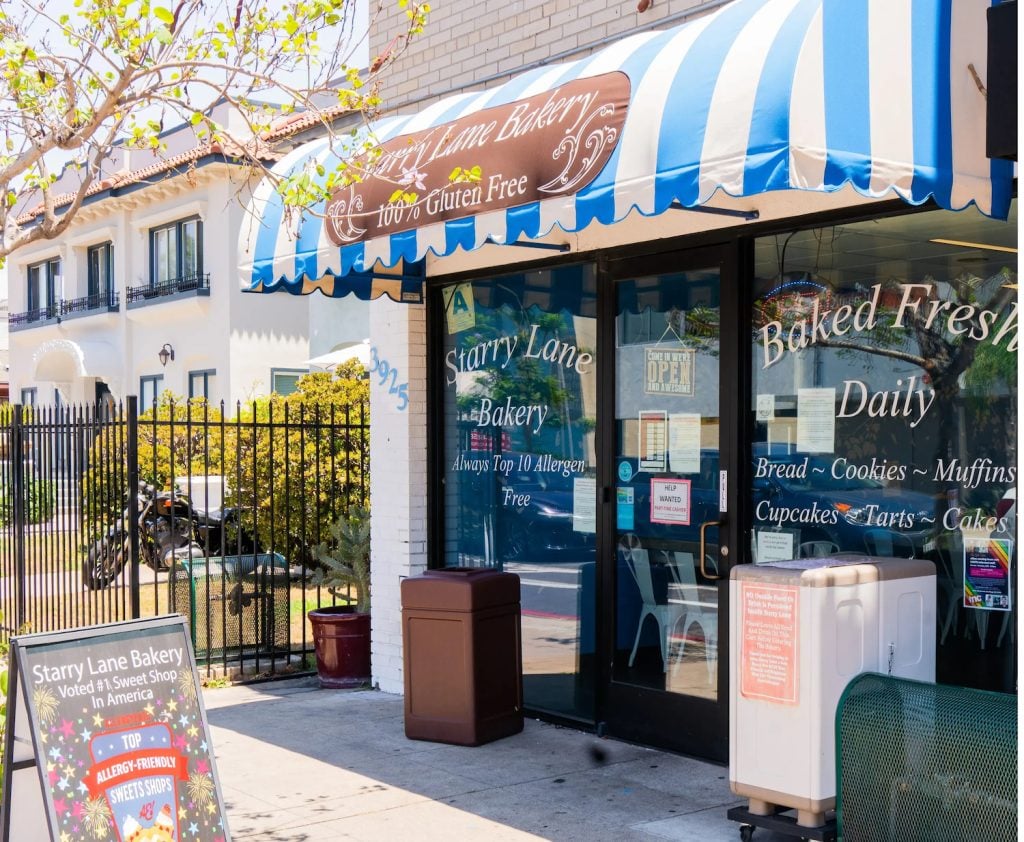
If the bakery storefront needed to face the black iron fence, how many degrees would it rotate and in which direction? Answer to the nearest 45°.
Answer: approximately 90° to its right

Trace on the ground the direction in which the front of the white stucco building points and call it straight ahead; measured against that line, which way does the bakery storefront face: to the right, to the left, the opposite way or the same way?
the same way

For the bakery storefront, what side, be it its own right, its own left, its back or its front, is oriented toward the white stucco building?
right

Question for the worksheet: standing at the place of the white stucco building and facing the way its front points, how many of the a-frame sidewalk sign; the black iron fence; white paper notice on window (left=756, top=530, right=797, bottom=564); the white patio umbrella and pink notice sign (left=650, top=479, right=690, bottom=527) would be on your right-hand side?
0

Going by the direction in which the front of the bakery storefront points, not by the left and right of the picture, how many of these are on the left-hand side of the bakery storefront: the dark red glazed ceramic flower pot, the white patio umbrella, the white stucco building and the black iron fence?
0

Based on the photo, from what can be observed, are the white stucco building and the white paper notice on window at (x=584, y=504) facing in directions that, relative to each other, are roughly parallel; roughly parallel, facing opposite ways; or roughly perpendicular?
roughly parallel

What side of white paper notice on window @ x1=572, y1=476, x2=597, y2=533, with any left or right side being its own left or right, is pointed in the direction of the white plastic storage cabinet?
left

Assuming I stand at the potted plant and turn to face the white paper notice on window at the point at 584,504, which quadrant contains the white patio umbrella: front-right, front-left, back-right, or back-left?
back-left

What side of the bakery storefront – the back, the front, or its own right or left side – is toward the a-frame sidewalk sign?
front

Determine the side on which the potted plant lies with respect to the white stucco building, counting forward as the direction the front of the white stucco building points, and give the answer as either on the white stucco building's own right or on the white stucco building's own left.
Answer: on the white stucco building's own left

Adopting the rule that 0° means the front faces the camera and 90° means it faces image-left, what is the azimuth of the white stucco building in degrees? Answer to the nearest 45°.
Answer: approximately 45°

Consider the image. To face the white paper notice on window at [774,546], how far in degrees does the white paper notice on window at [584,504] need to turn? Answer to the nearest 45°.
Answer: approximately 90° to its left

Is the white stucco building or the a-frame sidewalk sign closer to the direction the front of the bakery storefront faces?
the a-frame sidewalk sign

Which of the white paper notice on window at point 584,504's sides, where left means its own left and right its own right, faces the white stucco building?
right

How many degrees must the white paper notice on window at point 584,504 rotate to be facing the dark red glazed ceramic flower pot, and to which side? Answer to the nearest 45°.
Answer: approximately 90° to its right

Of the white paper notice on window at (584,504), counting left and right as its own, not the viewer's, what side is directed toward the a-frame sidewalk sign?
front

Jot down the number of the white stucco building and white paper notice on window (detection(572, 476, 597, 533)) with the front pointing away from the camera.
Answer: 0

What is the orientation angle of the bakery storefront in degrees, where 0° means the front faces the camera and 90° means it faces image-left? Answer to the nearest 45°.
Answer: approximately 45°

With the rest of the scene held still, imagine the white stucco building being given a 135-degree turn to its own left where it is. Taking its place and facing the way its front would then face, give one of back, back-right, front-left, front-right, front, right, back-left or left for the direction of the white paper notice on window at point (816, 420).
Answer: right
